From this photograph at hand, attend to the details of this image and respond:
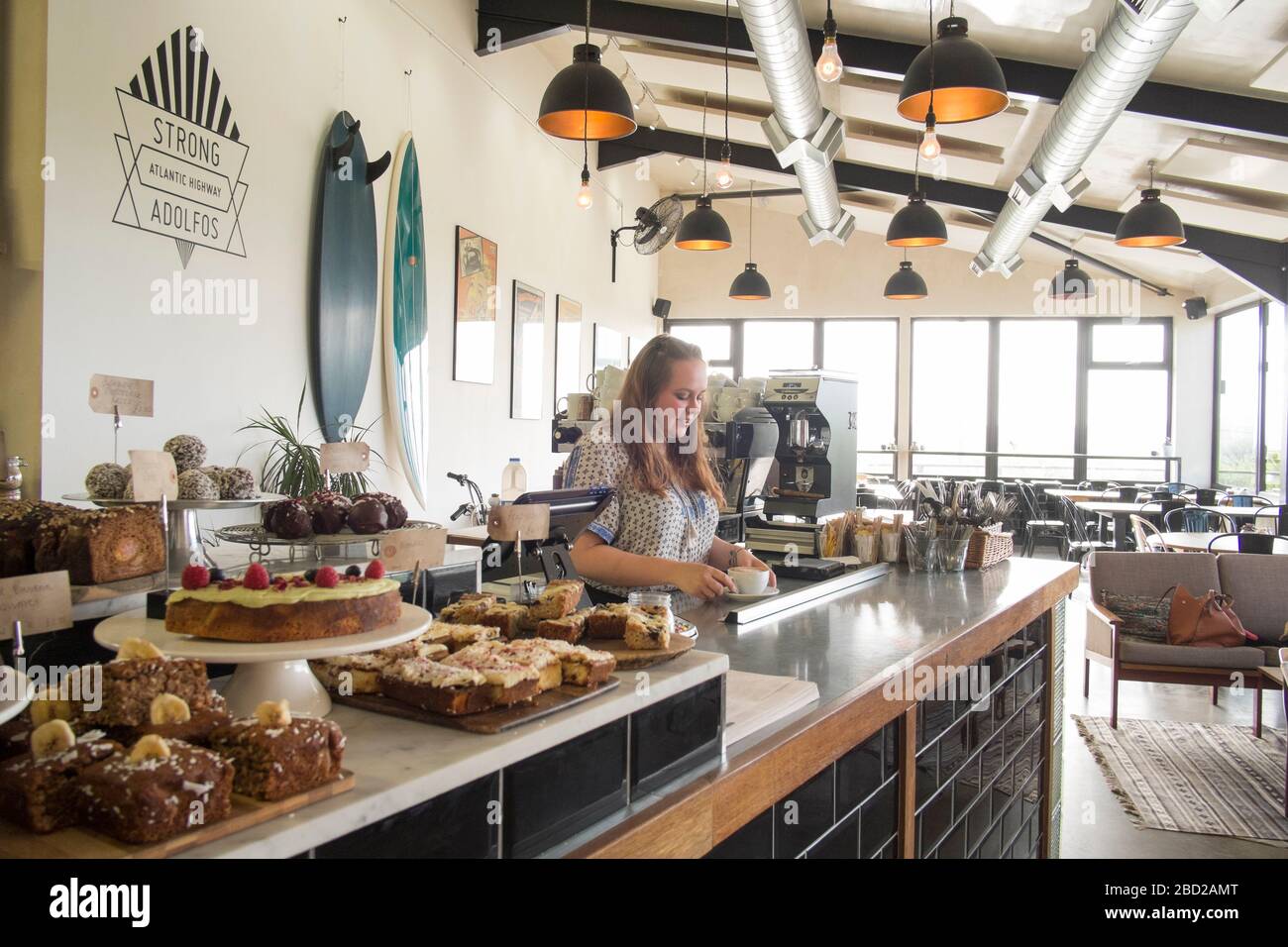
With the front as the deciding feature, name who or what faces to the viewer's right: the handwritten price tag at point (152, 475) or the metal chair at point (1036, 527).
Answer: the metal chair

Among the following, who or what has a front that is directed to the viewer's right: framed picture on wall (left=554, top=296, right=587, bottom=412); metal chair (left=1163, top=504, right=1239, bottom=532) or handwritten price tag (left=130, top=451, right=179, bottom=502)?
the framed picture on wall

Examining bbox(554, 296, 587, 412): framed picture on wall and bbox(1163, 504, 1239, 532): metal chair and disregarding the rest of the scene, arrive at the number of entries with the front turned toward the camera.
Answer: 1

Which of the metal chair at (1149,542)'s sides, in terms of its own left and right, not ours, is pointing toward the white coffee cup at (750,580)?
right

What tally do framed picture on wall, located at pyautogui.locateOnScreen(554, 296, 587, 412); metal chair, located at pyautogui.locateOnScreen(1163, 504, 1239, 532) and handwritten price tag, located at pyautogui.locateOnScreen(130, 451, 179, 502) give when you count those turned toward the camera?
2

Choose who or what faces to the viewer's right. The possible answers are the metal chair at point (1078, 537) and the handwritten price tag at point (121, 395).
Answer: the metal chair

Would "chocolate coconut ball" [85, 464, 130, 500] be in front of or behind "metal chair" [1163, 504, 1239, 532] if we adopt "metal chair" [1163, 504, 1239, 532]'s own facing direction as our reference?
in front

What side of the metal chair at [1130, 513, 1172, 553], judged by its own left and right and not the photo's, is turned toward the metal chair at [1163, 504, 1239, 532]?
left

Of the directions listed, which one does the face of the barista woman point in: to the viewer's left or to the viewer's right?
to the viewer's right

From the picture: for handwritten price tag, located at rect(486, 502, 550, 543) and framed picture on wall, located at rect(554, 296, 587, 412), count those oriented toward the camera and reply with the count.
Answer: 1

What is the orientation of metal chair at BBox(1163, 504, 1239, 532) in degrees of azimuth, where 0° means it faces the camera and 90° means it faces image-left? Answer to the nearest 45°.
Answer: approximately 0°
